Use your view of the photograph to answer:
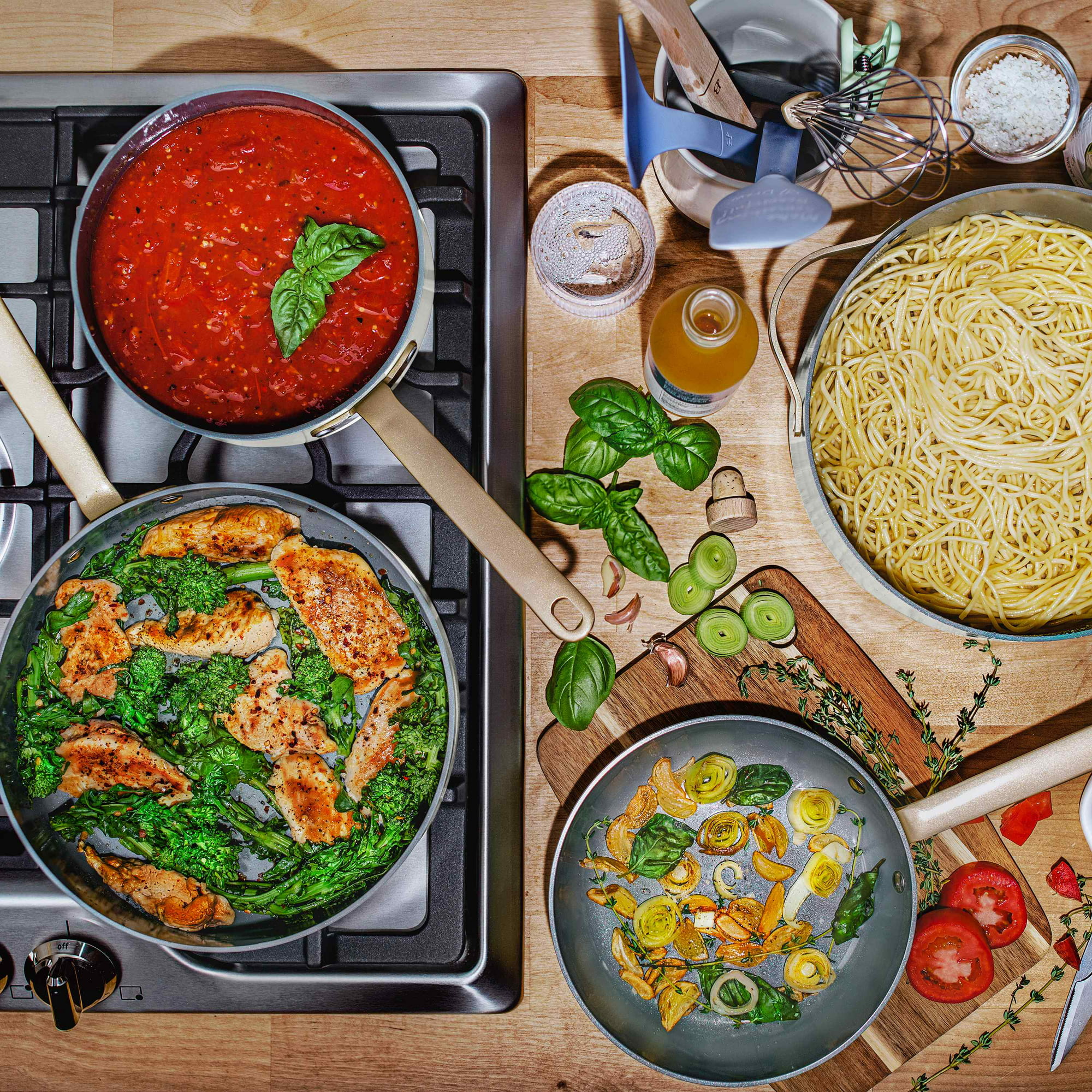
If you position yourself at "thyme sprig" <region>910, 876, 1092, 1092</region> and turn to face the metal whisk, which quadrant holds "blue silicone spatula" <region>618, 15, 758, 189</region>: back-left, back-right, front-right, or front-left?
front-left

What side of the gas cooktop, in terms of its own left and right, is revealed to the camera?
front
